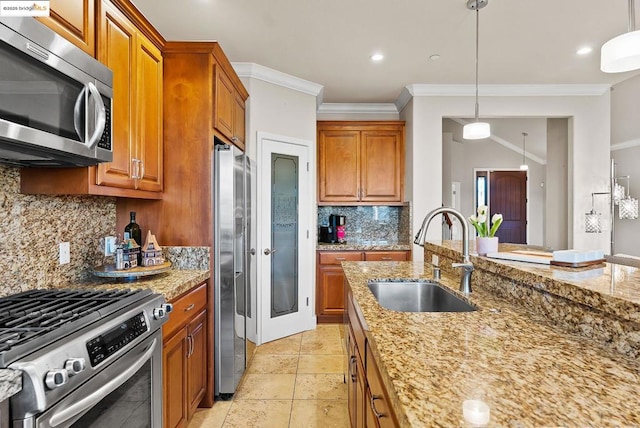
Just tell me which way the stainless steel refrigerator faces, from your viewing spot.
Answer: facing to the right of the viewer

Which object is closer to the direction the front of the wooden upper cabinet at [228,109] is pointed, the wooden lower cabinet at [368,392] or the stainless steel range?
the wooden lower cabinet

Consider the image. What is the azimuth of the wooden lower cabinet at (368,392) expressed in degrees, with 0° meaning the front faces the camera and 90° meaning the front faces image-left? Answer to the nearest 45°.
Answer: approximately 90°

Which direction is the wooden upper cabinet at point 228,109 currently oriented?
to the viewer's right

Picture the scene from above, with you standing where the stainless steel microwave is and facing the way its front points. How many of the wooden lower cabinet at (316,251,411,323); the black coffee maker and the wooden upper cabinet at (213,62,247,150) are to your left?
3

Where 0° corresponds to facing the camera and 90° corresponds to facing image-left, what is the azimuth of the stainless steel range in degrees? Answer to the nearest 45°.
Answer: approximately 315°

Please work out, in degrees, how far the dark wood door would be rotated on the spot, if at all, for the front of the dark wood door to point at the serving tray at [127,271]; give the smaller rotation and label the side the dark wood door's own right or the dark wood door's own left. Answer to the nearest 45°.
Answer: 0° — it already faces it

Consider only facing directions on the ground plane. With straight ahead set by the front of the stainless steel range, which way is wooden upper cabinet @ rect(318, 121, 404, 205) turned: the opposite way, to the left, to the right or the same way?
to the right

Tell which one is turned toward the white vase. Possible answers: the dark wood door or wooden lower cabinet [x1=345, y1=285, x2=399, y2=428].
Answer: the dark wood door

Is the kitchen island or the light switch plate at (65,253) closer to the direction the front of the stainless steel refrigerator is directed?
the kitchen island

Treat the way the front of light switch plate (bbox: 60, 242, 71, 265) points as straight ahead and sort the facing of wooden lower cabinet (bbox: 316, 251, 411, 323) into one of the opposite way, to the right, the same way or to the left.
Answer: to the right
